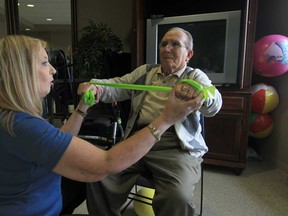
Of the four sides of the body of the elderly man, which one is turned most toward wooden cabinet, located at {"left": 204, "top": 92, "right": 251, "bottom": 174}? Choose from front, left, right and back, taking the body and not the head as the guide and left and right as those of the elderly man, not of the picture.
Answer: back

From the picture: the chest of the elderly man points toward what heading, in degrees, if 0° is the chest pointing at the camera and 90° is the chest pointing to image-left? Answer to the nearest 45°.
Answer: approximately 45°

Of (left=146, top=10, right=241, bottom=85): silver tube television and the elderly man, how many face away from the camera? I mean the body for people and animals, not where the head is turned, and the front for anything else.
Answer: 0

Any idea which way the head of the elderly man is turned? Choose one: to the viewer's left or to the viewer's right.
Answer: to the viewer's left

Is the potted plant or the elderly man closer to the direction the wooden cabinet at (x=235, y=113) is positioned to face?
the elderly man

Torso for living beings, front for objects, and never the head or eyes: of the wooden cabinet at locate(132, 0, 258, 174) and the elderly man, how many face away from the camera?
0

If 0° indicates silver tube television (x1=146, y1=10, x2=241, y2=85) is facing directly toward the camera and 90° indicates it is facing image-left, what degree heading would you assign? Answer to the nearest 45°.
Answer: approximately 45°

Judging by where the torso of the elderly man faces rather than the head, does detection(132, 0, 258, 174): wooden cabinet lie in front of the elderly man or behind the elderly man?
behind

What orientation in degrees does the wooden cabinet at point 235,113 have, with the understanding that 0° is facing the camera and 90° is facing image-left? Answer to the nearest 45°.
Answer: approximately 45°
